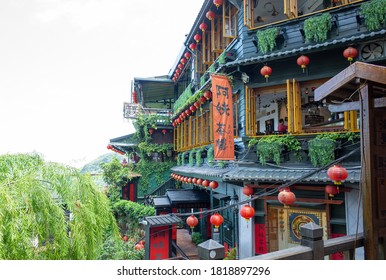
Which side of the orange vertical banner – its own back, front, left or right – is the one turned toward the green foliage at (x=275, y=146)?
left

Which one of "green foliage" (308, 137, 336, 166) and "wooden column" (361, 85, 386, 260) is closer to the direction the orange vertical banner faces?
the wooden column

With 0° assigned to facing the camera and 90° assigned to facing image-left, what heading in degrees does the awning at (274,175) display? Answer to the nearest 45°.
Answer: approximately 0°

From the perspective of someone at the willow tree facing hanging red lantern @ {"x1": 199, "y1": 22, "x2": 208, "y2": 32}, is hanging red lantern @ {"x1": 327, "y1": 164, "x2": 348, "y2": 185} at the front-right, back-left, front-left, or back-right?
front-right

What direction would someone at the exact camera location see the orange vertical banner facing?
facing the viewer
